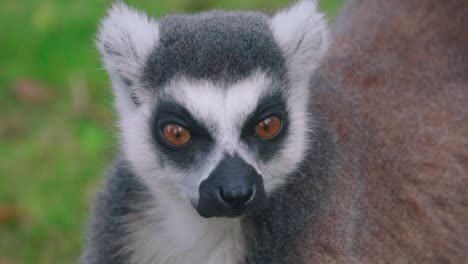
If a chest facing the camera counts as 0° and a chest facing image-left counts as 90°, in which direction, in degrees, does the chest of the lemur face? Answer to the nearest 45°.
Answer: approximately 45°
